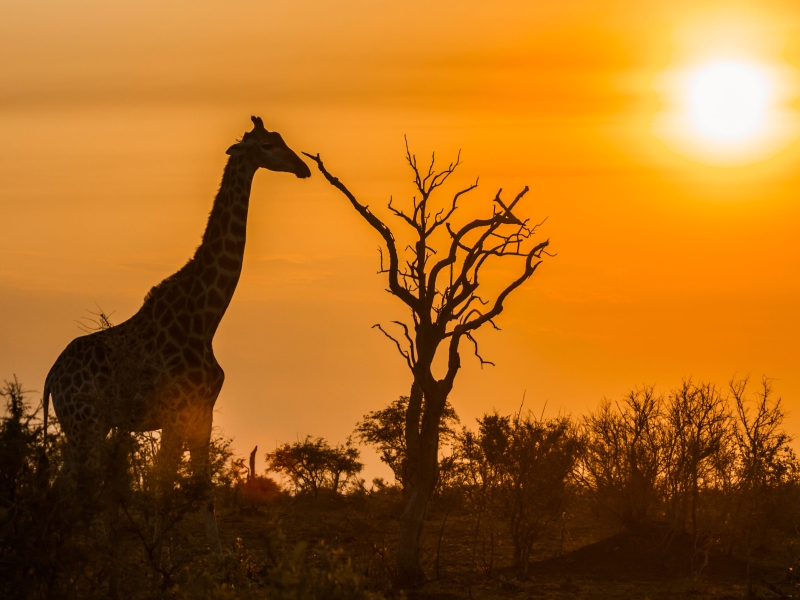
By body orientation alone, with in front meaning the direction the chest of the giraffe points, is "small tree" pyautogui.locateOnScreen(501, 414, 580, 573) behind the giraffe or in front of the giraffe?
in front

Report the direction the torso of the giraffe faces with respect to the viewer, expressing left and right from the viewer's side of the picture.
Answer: facing to the right of the viewer

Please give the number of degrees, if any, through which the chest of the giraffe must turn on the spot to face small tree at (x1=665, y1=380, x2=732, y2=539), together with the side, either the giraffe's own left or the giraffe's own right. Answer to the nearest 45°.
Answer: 0° — it already faces it

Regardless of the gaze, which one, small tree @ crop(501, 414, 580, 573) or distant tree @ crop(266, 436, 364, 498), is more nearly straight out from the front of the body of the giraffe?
the small tree

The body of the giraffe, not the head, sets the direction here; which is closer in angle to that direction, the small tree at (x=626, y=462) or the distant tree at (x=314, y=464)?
the small tree

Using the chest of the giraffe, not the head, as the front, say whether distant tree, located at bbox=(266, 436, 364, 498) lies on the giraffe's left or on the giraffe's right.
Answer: on the giraffe's left
